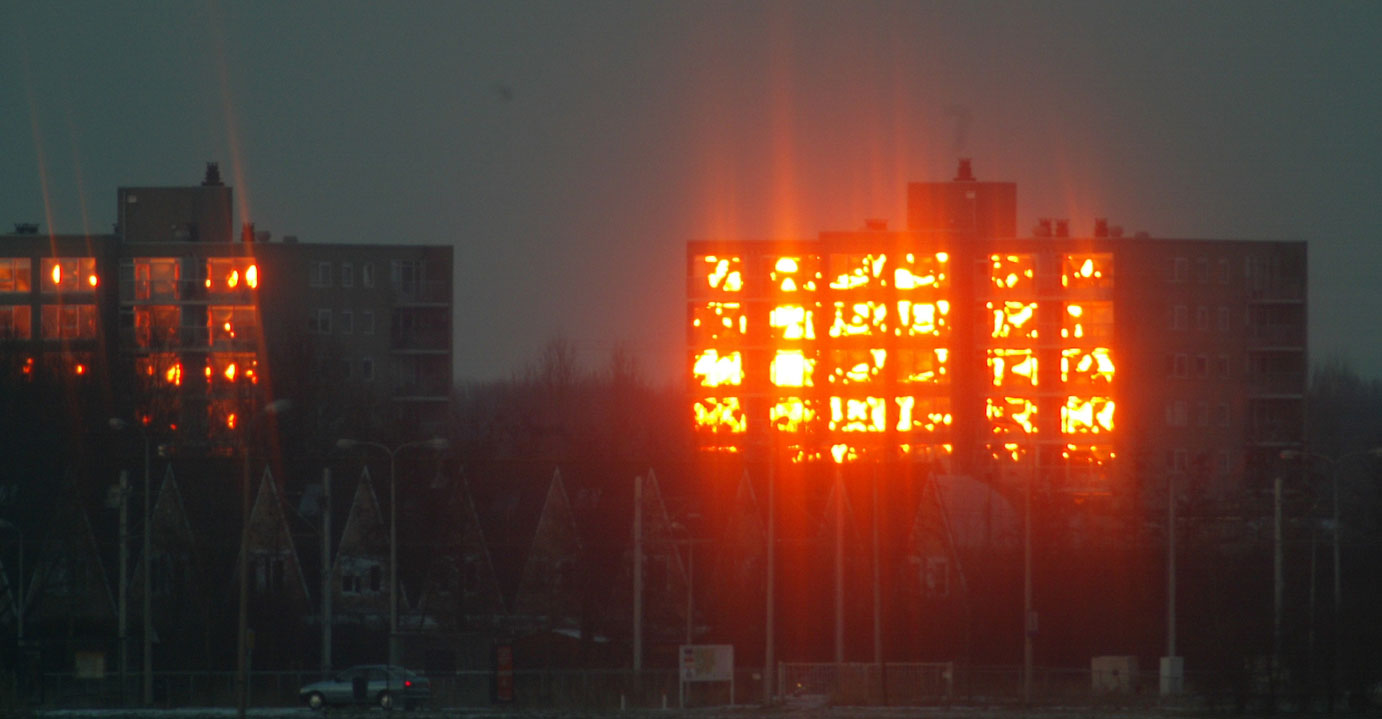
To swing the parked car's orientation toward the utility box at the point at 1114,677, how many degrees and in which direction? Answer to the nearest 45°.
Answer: approximately 135° to its right

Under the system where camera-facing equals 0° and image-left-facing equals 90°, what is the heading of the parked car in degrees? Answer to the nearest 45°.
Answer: approximately 135°

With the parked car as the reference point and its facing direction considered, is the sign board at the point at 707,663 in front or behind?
behind

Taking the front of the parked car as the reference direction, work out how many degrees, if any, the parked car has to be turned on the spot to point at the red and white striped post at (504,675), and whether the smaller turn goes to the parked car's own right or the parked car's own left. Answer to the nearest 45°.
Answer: approximately 180°

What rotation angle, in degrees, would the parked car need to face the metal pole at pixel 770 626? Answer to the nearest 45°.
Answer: approximately 135° to its right

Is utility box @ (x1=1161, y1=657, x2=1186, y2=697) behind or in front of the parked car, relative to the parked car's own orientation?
behind
